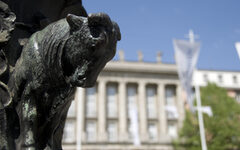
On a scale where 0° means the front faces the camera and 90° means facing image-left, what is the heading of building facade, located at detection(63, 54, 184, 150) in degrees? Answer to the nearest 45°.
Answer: approximately 0°

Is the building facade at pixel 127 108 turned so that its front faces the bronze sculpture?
yes
